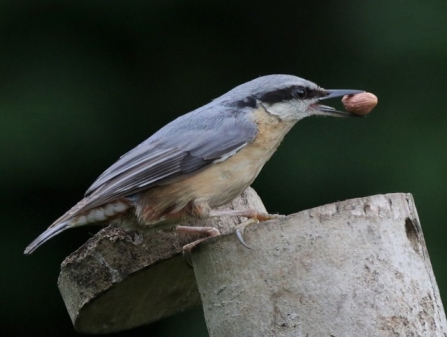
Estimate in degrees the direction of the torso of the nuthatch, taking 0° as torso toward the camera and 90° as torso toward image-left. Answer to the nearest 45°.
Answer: approximately 270°
